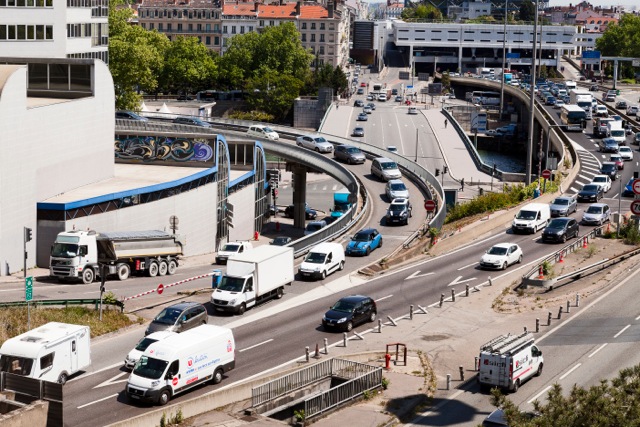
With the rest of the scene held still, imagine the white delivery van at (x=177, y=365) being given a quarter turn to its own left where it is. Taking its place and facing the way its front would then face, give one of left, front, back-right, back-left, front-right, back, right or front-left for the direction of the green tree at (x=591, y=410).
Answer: front

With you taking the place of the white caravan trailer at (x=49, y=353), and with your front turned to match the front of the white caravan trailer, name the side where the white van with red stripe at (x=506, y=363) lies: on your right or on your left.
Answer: on your left

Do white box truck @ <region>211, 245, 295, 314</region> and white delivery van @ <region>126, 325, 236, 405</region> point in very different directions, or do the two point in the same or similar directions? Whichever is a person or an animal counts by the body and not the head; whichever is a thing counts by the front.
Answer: same or similar directions

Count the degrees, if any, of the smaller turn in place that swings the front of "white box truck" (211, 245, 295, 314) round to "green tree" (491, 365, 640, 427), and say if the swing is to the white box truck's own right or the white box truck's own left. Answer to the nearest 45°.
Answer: approximately 45° to the white box truck's own left

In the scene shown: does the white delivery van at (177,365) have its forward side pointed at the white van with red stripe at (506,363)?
no

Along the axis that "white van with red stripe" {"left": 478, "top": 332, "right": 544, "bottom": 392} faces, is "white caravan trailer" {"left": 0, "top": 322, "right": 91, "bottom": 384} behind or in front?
behind

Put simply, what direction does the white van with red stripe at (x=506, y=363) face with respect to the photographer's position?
facing away from the viewer and to the right of the viewer

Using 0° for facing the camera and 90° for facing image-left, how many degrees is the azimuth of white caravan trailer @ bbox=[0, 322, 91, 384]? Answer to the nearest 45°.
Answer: approximately 45°

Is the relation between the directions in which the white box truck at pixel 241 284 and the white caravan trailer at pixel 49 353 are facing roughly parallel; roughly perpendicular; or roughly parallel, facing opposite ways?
roughly parallel

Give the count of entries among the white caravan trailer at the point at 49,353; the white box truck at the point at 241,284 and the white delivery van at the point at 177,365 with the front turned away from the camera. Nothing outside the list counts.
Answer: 0

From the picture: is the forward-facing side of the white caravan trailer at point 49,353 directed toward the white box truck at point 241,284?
no

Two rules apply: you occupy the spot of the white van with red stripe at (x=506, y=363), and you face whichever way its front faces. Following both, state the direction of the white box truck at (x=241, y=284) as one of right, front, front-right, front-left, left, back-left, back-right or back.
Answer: left

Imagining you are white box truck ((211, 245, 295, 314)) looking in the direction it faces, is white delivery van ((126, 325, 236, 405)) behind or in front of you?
in front

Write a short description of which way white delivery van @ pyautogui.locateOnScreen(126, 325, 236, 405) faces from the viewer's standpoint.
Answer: facing the viewer and to the left of the viewer

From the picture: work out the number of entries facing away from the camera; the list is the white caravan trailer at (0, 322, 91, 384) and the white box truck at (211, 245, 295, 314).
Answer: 0

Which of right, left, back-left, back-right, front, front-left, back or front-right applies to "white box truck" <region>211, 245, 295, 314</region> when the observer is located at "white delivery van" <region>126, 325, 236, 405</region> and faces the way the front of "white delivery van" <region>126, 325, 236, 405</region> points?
back-right

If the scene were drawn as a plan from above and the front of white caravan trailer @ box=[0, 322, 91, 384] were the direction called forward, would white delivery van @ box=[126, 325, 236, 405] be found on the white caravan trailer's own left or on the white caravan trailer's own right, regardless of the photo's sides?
on the white caravan trailer's own left

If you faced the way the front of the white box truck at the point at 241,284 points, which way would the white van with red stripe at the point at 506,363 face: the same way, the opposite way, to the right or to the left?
the opposite way

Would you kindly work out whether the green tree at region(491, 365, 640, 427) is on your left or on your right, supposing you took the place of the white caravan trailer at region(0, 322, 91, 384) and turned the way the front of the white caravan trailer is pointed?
on your left

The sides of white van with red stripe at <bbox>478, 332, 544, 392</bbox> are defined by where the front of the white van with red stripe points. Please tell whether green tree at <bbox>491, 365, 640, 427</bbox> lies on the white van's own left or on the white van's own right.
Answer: on the white van's own right

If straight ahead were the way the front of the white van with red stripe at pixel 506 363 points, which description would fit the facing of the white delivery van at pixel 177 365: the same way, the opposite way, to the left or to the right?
the opposite way
